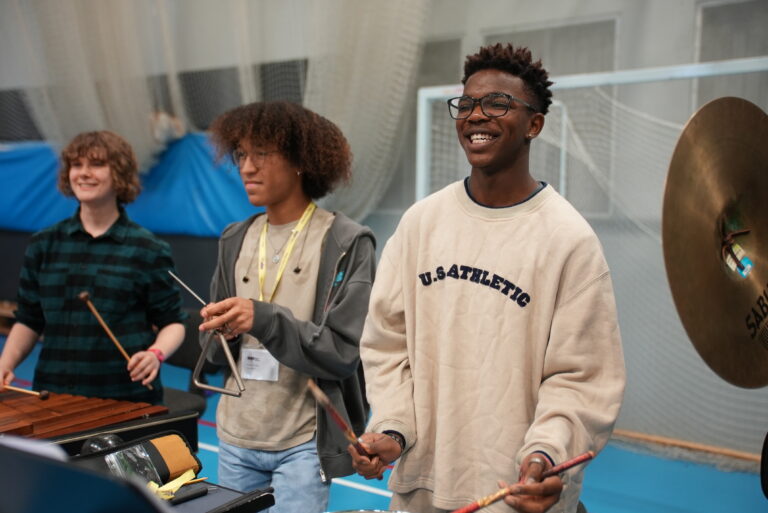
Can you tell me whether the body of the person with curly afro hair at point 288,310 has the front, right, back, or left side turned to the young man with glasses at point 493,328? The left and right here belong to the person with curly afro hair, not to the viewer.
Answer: left

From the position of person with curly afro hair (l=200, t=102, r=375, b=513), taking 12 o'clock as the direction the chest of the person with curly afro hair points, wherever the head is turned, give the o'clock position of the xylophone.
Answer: The xylophone is roughly at 1 o'clock from the person with curly afro hair.

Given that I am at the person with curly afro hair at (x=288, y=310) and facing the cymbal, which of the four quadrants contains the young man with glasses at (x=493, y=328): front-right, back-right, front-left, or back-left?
front-right

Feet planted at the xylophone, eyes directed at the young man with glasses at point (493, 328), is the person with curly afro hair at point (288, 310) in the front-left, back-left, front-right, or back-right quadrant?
front-left

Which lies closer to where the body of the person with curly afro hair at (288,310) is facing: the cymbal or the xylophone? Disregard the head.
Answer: the xylophone

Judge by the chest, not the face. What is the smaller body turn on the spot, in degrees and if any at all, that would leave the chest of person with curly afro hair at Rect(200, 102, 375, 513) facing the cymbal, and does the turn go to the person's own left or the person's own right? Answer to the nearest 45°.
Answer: approximately 90° to the person's own left
